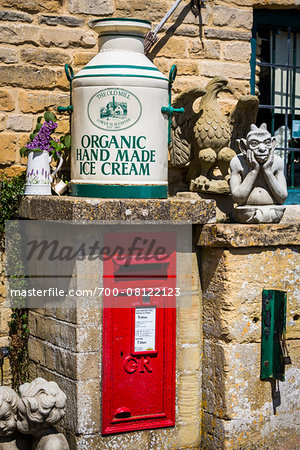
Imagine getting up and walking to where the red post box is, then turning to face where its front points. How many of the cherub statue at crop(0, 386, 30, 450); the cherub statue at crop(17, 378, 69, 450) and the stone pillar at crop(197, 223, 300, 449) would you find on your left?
1

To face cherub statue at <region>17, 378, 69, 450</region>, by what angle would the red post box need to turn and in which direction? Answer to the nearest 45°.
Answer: approximately 45° to its right

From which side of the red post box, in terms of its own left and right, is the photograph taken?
front

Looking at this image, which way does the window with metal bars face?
toward the camera

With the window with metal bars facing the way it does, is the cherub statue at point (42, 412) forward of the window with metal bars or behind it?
forward

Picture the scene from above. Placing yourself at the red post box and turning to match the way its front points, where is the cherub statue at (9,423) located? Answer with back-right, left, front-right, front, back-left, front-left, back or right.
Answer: front-right

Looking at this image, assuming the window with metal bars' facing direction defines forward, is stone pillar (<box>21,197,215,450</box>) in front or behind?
in front

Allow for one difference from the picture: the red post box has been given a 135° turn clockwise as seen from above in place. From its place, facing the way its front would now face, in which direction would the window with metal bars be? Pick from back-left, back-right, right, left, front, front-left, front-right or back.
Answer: right
